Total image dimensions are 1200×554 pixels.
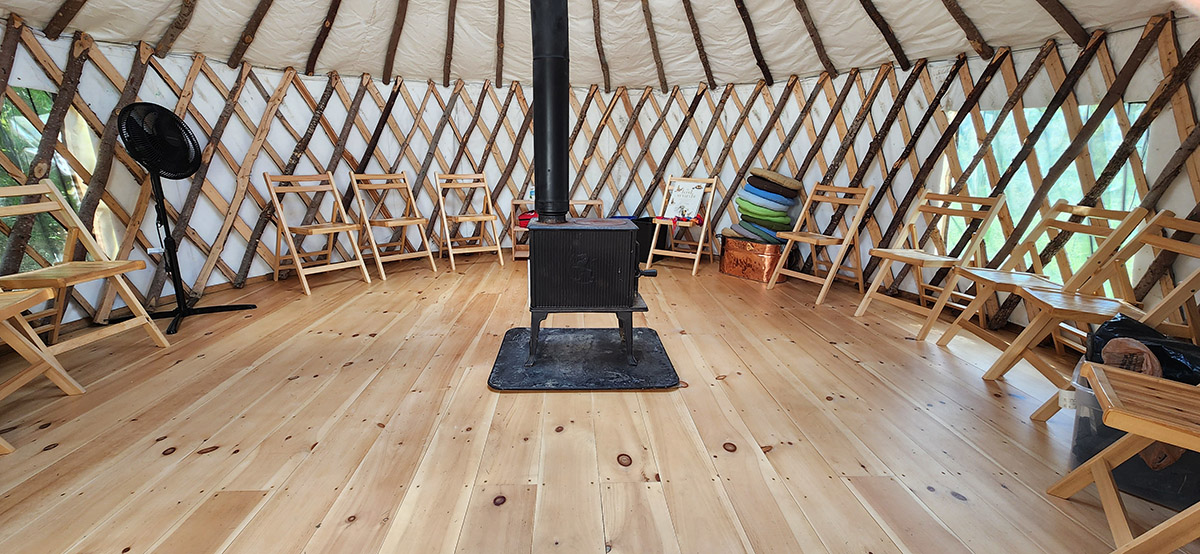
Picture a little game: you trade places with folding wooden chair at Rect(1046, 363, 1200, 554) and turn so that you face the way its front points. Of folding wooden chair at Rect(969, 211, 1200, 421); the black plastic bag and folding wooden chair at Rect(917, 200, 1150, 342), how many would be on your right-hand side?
3

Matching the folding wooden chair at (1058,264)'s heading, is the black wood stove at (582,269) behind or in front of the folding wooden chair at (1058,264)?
in front

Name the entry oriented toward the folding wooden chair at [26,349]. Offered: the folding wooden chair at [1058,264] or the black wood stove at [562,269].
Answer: the folding wooden chair at [1058,264]

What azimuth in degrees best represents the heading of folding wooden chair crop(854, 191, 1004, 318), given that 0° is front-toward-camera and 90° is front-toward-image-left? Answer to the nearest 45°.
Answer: approximately 45°

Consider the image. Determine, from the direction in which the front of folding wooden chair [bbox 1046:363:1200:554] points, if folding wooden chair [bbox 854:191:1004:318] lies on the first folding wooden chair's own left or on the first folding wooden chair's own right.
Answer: on the first folding wooden chair's own right

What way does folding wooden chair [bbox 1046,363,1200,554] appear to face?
to the viewer's left

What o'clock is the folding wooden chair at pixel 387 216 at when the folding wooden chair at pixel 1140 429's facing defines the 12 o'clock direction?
the folding wooden chair at pixel 387 216 is roughly at 12 o'clock from the folding wooden chair at pixel 1140 429.

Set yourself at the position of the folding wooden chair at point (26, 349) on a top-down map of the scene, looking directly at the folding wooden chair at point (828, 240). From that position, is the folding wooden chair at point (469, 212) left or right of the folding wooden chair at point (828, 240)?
left

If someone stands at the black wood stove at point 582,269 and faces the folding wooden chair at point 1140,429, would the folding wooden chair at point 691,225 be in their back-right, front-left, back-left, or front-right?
back-left

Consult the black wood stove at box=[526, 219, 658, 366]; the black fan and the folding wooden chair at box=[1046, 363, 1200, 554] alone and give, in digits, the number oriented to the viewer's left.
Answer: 1

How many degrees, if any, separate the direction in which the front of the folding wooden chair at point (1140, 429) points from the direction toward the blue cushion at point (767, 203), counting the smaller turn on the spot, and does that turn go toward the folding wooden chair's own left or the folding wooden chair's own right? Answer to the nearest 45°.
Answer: approximately 45° to the folding wooden chair's own right

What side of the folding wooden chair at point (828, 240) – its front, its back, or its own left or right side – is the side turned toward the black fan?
front

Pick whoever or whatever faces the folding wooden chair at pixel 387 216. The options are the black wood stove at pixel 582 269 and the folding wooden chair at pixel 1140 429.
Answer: the folding wooden chair at pixel 1140 429

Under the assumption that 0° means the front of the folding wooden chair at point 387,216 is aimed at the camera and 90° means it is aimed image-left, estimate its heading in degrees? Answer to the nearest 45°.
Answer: approximately 315°

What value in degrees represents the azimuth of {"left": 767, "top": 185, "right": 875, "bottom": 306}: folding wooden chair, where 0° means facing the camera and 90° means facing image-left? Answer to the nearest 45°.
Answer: approximately 45°
